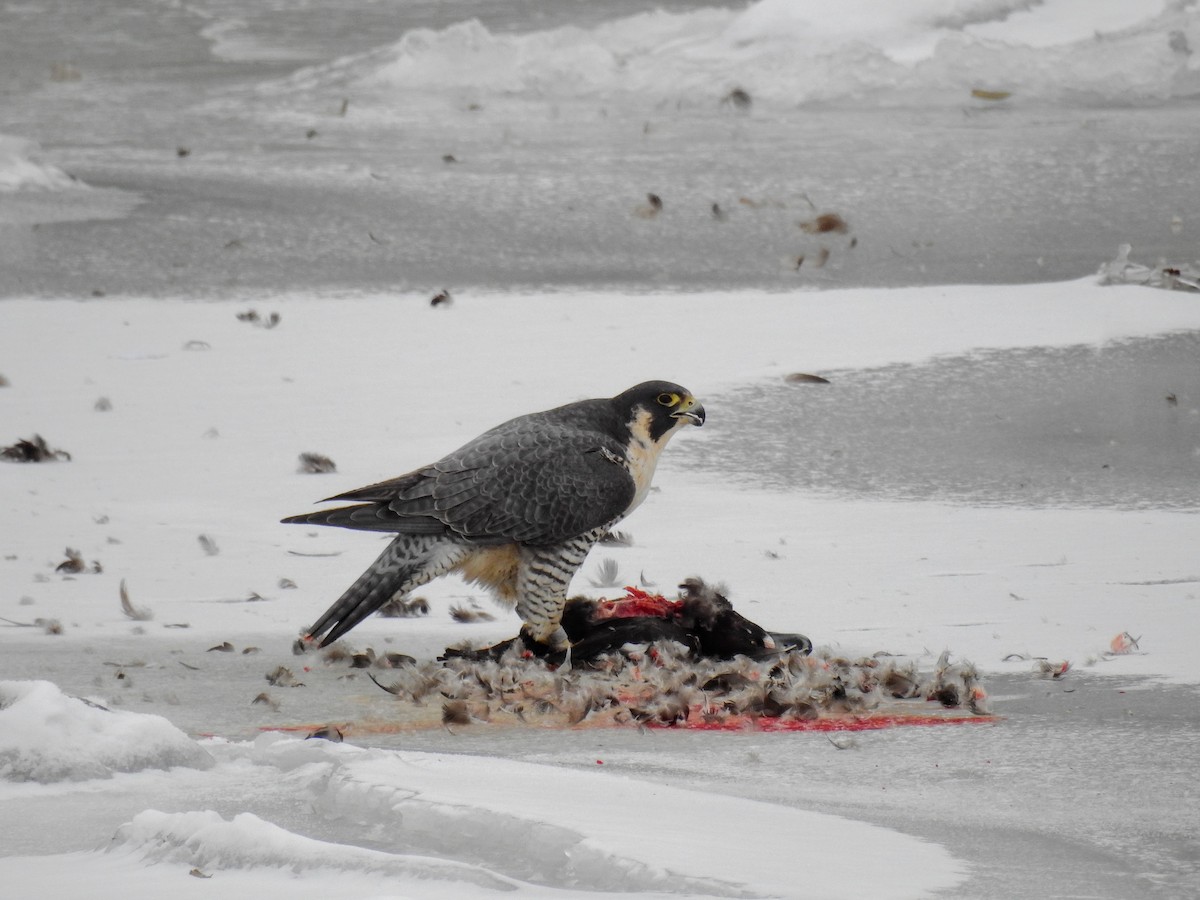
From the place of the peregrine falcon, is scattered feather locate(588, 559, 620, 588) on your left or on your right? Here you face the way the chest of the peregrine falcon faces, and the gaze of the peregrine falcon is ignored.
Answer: on your left

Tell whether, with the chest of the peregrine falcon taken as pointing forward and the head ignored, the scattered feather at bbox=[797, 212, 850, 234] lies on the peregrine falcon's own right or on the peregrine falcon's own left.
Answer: on the peregrine falcon's own left

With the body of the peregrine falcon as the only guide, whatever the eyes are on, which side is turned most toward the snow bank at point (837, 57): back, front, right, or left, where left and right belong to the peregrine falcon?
left

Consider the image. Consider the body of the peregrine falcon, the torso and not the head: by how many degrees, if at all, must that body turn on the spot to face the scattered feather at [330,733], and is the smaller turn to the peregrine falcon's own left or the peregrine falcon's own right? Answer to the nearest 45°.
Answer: approximately 135° to the peregrine falcon's own right

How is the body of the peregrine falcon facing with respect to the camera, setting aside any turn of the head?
to the viewer's right

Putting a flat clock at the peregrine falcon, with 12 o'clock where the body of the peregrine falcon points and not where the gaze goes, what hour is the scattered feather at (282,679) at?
The scattered feather is roughly at 5 o'clock from the peregrine falcon.

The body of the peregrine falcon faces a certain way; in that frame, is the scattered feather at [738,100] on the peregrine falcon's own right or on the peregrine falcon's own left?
on the peregrine falcon's own left

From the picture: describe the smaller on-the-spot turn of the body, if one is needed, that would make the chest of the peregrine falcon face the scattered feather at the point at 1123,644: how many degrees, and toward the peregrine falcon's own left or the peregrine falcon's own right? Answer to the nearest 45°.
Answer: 0° — it already faces it

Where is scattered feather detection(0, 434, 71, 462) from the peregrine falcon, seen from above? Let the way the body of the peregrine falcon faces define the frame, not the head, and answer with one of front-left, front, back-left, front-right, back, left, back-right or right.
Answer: back-left
